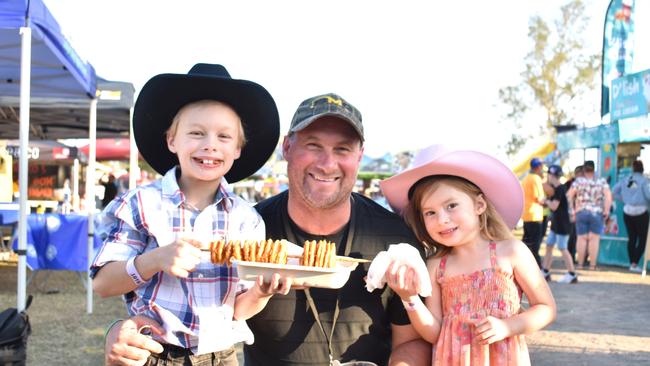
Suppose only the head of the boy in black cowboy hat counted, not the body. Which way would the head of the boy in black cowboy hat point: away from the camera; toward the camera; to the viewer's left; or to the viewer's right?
toward the camera

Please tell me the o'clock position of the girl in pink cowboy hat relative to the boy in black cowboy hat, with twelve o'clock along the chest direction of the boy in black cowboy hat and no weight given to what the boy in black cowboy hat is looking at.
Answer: The girl in pink cowboy hat is roughly at 9 o'clock from the boy in black cowboy hat.

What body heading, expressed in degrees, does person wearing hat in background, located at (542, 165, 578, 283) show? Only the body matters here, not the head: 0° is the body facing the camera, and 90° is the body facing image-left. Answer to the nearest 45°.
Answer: approximately 90°

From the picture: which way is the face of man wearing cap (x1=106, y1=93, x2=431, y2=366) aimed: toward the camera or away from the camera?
toward the camera

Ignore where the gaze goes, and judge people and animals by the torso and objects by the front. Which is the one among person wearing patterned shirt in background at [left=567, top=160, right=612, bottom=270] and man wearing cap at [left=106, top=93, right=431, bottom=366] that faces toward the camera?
the man wearing cap

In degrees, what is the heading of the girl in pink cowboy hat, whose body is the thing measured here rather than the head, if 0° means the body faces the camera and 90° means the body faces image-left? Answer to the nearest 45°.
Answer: approximately 45°

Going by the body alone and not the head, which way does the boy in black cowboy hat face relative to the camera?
toward the camera

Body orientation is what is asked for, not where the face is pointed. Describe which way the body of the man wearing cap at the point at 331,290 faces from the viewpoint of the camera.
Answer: toward the camera

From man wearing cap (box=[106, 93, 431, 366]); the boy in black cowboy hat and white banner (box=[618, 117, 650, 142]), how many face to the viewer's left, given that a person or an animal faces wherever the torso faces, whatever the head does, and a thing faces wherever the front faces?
0

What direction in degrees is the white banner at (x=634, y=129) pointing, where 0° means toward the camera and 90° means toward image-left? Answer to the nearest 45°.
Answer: approximately 0°

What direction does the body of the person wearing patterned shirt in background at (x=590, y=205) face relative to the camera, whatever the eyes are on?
away from the camera
